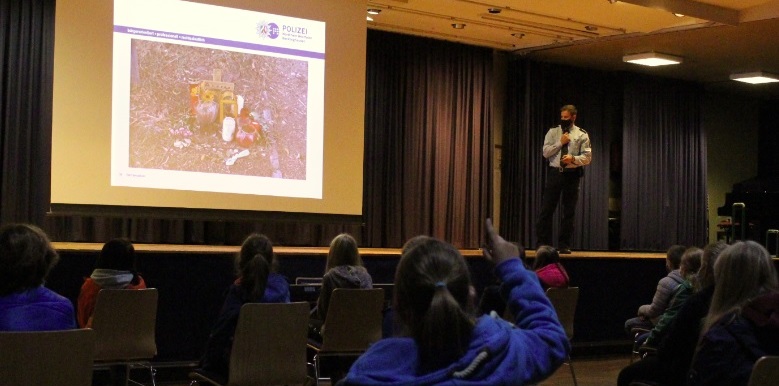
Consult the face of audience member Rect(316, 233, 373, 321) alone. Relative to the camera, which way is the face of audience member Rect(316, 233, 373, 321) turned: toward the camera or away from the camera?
away from the camera

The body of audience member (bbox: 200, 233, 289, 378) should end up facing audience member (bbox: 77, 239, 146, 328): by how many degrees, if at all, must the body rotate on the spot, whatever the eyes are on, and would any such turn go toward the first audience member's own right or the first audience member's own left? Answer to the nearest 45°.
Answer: approximately 45° to the first audience member's own left

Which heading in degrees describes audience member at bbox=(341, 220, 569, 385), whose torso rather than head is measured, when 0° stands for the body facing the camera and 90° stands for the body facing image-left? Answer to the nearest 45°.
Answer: approximately 180°

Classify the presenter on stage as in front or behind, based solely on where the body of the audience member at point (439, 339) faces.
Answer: in front

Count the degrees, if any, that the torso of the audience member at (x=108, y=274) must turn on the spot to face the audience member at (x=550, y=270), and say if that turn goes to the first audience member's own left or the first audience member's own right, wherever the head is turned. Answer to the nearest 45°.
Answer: approximately 90° to the first audience member's own right

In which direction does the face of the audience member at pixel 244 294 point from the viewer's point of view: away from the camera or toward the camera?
away from the camera

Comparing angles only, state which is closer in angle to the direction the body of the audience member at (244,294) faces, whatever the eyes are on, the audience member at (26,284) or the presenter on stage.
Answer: the presenter on stage

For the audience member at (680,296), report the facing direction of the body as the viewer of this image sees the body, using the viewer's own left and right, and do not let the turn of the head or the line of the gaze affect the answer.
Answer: facing away from the viewer and to the left of the viewer

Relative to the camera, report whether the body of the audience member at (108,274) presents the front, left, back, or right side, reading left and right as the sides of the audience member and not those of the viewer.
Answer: back

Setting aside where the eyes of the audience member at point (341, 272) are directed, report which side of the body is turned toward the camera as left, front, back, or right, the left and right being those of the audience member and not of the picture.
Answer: back

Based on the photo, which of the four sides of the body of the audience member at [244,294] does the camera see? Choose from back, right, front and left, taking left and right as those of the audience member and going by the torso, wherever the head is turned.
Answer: back

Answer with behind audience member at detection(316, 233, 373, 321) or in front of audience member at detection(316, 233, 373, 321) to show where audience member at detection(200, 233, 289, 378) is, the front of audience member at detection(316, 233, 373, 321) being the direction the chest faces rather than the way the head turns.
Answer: behind

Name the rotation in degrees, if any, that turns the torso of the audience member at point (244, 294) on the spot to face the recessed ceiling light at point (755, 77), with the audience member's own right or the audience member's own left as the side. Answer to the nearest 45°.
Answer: approximately 45° to the audience member's own right

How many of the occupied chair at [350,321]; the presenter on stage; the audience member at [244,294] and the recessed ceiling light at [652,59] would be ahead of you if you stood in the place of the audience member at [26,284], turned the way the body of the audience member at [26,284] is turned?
4

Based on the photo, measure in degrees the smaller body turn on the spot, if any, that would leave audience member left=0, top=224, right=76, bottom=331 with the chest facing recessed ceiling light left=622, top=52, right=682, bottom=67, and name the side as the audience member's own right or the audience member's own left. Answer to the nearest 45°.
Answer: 0° — they already face it

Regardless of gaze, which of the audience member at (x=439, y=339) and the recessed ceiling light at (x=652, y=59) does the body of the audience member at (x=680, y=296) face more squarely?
the recessed ceiling light
